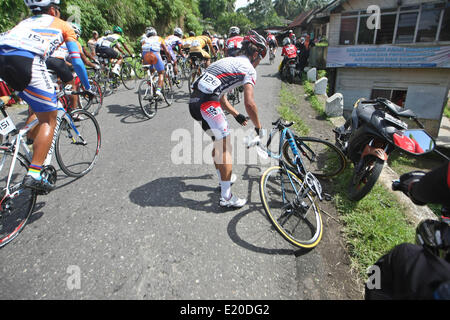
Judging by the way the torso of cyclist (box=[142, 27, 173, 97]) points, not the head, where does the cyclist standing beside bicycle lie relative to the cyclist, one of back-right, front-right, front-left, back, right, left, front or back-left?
back-right

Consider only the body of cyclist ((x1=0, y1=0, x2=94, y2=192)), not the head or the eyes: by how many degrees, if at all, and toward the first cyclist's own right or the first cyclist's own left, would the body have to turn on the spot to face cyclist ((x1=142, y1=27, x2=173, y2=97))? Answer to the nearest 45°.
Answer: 0° — they already face them

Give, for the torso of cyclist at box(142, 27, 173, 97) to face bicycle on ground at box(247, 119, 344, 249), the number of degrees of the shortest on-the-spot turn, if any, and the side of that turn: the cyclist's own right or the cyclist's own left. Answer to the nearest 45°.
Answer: approximately 135° to the cyclist's own right

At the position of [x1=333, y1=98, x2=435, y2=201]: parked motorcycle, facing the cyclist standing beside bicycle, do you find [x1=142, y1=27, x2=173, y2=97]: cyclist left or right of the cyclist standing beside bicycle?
right

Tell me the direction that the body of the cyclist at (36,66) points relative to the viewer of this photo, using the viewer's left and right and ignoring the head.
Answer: facing away from the viewer and to the right of the viewer

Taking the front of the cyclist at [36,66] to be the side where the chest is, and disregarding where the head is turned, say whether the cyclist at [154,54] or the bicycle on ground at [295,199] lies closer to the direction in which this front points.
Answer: the cyclist

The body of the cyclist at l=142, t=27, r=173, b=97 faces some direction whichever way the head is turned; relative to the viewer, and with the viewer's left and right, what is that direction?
facing away from the viewer and to the right of the viewer

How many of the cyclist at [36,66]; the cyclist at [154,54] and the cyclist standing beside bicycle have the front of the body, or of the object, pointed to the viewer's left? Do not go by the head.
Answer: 0

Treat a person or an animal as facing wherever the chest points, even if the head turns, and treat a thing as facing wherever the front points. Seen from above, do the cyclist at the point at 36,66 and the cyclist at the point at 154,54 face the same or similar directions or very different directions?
same or similar directions

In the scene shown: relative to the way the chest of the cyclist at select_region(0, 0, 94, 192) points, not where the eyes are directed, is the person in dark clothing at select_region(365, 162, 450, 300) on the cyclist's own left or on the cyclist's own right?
on the cyclist's own right

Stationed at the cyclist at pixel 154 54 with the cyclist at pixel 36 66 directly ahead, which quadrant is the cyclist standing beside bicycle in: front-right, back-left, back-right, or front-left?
front-left

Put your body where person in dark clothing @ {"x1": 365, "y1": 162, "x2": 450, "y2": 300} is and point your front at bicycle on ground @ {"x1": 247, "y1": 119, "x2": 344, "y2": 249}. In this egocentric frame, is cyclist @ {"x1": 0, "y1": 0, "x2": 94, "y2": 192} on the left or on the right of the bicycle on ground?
left

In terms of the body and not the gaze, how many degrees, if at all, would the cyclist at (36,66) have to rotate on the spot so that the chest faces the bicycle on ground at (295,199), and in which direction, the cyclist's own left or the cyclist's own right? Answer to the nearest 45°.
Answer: approximately 90° to the cyclist's own right

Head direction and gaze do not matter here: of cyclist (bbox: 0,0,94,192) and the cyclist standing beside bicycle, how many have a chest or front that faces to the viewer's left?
0
